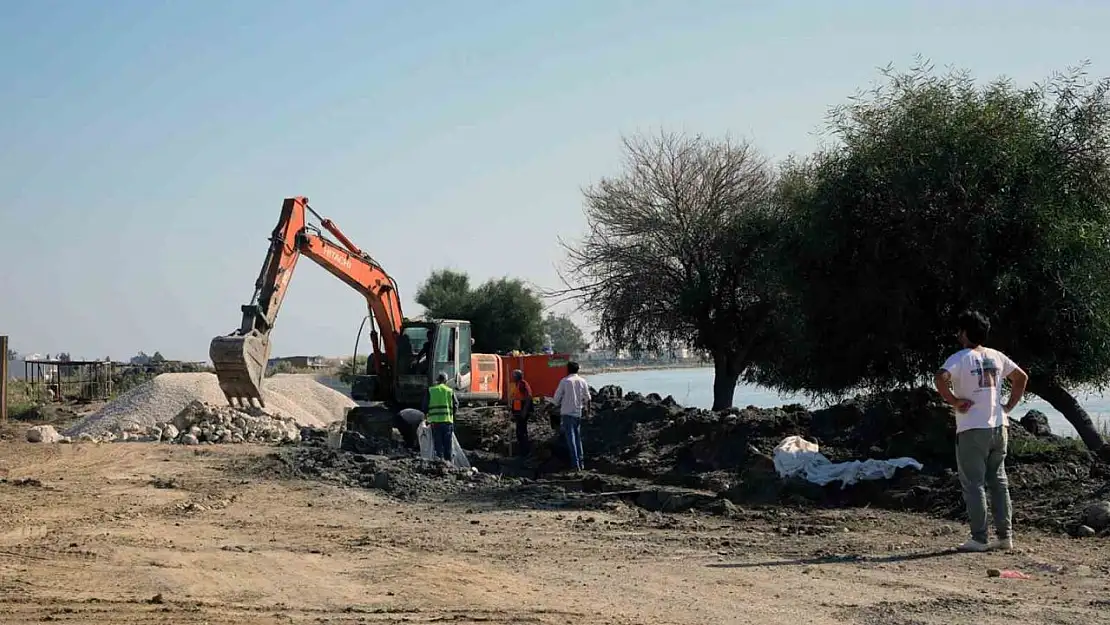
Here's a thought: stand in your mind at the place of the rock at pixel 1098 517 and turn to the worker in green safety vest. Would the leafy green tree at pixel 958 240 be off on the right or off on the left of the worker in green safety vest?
right

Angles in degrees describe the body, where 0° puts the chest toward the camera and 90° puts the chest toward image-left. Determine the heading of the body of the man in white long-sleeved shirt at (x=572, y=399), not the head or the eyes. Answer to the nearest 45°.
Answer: approximately 180°

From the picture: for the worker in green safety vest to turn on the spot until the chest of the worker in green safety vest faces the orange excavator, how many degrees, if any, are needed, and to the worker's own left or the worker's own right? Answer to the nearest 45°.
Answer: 0° — they already face it

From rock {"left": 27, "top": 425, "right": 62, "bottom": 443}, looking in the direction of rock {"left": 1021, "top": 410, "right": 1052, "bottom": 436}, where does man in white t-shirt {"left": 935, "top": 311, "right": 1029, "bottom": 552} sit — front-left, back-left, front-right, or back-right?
front-right

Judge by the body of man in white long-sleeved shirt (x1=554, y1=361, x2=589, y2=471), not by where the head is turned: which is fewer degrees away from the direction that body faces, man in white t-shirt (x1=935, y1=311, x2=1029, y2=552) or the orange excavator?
the orange excavator

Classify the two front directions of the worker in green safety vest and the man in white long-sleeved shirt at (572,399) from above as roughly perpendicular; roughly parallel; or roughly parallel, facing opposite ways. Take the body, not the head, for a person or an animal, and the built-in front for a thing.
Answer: roughly parallel

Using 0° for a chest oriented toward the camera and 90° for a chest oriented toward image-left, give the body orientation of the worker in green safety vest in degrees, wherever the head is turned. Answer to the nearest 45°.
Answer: approximately 180°

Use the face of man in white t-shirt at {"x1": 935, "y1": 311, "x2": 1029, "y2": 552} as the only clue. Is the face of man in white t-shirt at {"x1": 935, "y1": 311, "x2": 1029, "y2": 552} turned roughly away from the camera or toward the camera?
away from the camera

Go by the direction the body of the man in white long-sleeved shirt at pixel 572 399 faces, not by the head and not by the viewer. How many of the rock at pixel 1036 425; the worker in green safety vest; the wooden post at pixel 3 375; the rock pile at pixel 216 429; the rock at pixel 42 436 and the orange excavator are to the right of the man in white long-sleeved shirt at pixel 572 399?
1

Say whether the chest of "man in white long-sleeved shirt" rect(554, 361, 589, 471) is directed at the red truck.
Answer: yes
